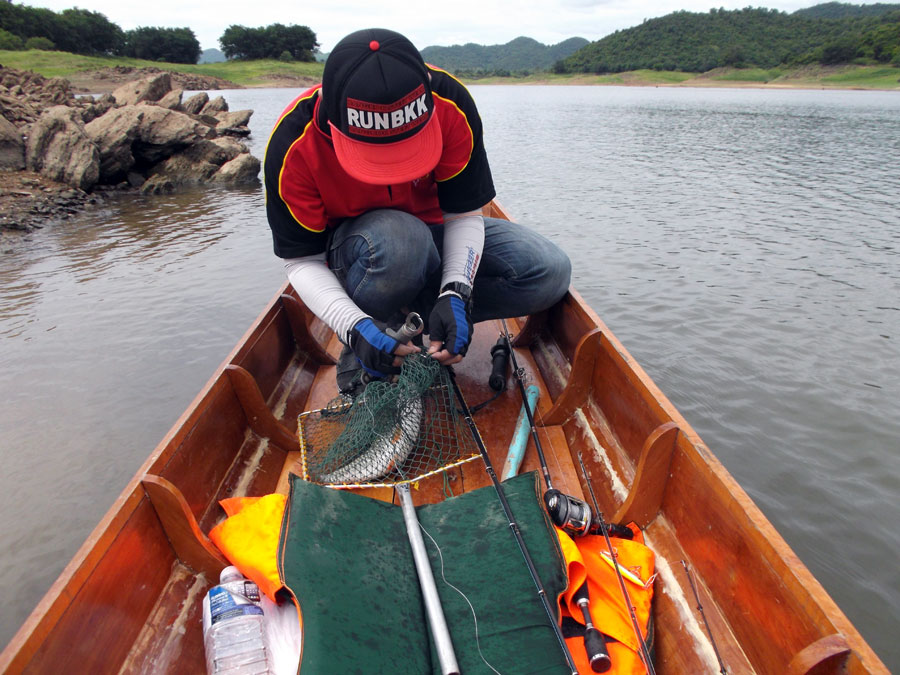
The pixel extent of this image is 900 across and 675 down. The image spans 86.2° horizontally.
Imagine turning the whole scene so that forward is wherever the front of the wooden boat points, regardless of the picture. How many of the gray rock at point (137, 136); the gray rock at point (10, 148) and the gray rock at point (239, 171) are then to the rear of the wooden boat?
0

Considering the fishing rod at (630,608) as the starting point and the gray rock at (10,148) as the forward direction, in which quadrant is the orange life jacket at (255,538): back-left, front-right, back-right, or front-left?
front-left

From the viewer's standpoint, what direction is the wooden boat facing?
away from the camera

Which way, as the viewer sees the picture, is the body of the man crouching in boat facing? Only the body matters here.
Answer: toward the camera

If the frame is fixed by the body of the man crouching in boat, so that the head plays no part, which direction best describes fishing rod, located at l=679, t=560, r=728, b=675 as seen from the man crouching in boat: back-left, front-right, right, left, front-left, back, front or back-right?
front-left

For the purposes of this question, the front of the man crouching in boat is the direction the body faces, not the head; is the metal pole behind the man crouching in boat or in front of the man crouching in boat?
in front

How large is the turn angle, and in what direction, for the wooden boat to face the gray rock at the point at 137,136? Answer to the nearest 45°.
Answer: approximately 45° to its left

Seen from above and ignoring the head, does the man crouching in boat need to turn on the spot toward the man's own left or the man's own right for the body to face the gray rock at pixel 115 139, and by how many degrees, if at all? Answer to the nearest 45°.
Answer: approximately 135° to the man's own right

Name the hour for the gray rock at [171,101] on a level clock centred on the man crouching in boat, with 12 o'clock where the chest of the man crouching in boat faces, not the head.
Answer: The gray rock is roughly at 5 o'clock from the man crouching in boat.

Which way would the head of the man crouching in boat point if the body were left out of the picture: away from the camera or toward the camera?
toward the camera

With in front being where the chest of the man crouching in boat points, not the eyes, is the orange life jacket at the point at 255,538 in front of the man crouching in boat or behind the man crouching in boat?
in front
